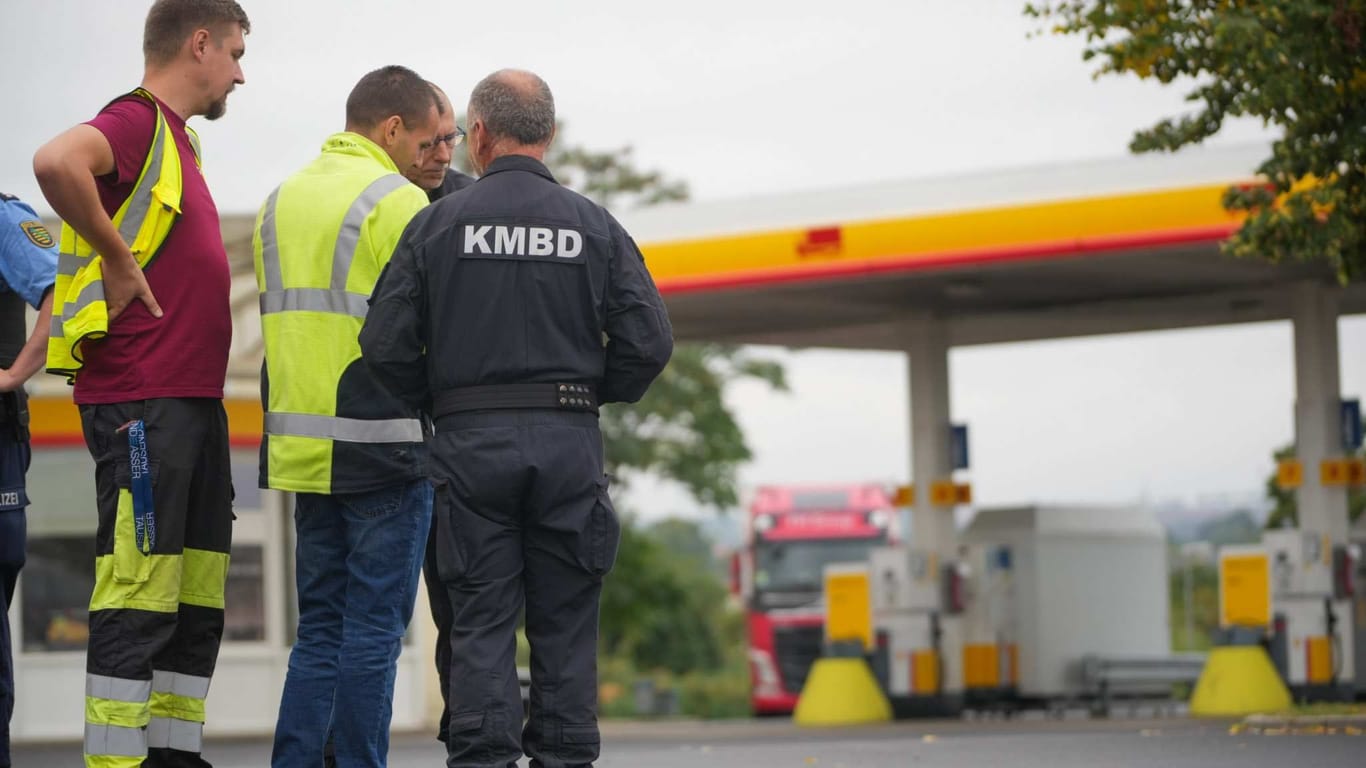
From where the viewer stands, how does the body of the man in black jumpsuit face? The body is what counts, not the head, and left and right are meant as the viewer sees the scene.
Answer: facing away from the viewer

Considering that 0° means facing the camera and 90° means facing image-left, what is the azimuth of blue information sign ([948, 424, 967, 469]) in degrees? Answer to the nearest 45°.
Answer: approximately 0°

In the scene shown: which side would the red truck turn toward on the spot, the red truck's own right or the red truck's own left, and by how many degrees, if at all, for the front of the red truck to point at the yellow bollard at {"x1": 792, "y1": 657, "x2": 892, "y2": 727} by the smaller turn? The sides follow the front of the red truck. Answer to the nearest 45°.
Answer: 0° — it already faces it

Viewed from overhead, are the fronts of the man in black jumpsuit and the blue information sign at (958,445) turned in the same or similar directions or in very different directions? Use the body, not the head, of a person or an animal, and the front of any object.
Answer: very different directions

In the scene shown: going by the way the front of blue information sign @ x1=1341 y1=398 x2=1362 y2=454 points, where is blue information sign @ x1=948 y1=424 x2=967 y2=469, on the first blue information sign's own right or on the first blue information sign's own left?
on the first blue information sign's own right

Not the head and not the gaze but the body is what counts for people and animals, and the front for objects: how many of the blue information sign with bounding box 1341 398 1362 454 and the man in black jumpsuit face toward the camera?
1

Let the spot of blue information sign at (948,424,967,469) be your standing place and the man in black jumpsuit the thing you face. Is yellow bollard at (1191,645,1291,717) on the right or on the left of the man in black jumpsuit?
left

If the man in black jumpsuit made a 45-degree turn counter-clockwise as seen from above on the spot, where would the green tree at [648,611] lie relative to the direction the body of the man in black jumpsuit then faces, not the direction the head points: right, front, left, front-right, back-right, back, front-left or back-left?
front-right

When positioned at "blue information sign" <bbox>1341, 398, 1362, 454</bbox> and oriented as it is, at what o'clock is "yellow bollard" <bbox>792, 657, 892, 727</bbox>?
The yellow bollard is roughly at 3 o'clock from the blue information sign.

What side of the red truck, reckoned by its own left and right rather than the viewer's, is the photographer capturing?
front

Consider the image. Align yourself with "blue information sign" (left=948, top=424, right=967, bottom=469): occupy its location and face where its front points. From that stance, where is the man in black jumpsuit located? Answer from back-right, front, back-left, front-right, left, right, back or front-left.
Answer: front

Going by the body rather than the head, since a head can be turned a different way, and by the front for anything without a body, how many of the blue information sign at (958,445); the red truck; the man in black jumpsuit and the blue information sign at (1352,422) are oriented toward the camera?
3

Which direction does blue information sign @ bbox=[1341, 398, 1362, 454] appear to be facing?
toward the camera

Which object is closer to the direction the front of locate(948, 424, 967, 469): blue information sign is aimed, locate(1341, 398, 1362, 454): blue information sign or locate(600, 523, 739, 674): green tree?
the blue information sign

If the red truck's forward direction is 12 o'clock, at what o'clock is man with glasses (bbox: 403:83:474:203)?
The man with glasses is roughly at 12 o'clock from the red truck.

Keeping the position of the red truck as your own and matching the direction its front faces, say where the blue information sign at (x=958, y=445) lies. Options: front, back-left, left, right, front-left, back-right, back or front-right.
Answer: front

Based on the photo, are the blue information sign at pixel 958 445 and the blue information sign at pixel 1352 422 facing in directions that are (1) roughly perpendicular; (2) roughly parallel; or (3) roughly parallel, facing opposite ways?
roughly parallel

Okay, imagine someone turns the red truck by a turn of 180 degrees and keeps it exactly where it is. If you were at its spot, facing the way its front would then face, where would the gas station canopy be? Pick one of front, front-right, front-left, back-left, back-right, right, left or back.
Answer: back

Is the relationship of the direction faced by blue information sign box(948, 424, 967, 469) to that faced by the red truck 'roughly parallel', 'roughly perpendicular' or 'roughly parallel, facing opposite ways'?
roughly parallel
